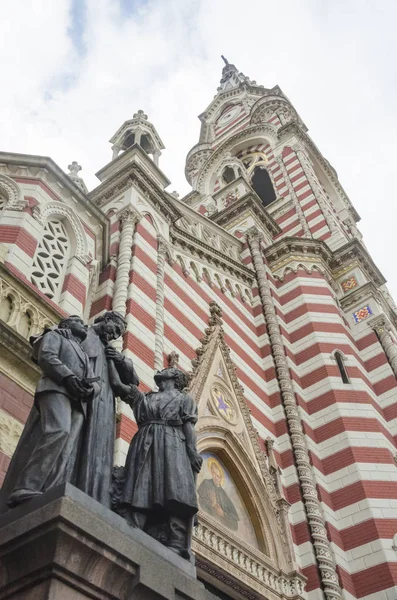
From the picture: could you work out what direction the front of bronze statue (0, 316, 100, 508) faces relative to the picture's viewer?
facing the viewer and to the right of the viewer

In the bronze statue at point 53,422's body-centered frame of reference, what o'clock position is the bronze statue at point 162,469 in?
the bronze statue at point 162,469 is roughly at 10 o'clock from the bronze statue at point 53,422.
